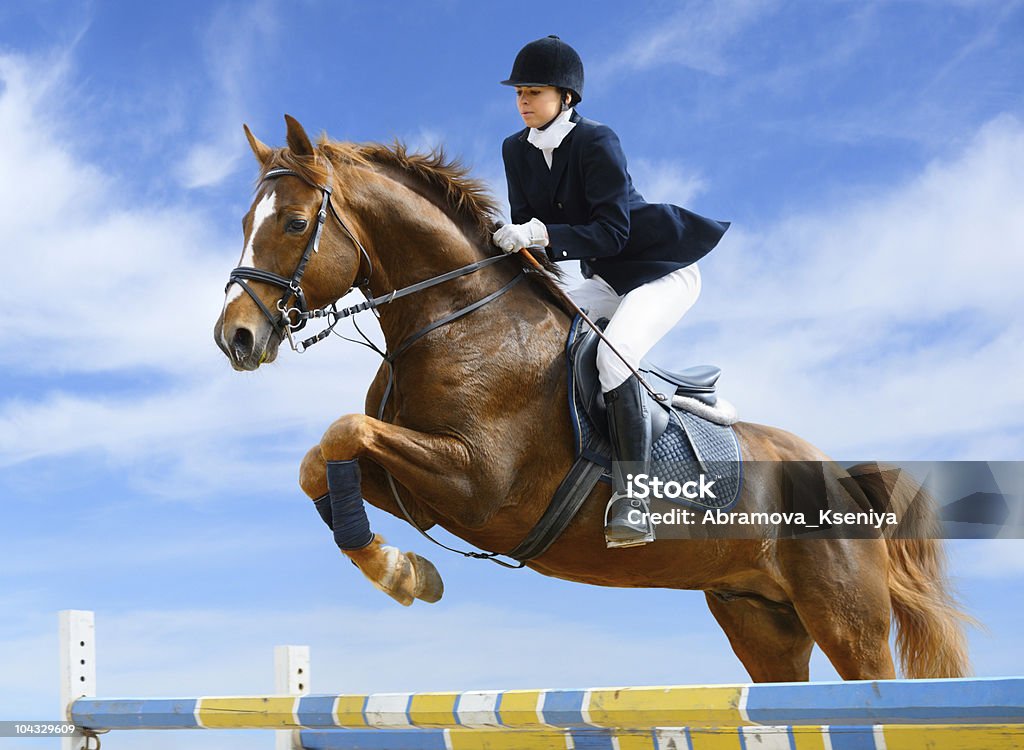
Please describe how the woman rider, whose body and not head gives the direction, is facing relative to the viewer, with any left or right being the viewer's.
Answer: facing the viewer and to the left of the viewer

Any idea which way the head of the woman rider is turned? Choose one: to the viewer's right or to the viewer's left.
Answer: to the viewer's left
